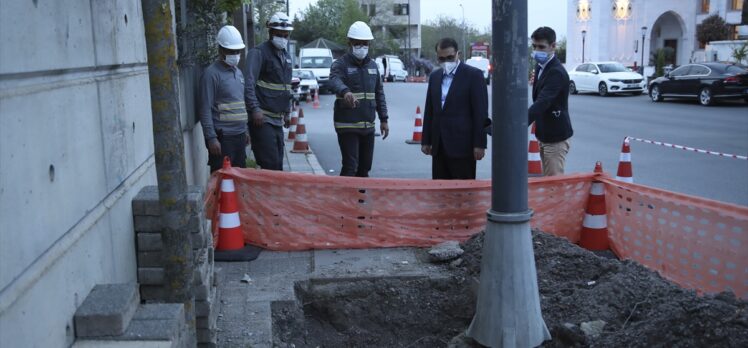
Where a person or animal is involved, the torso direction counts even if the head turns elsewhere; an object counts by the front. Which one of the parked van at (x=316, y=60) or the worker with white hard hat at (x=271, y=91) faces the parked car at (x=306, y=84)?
the parked van at (x=316, y=60)

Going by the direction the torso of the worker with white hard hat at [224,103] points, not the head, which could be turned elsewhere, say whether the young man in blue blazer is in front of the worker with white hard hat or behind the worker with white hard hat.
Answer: in front

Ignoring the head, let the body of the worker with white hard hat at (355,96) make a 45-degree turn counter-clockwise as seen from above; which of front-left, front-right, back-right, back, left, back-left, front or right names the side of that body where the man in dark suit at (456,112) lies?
front

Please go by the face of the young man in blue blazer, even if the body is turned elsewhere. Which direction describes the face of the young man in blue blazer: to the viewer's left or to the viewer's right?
to the viewer's left

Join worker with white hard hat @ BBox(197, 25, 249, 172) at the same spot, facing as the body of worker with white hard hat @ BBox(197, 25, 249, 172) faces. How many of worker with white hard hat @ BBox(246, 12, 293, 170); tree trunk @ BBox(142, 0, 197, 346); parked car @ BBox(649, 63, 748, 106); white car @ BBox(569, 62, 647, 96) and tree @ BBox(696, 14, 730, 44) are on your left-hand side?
4

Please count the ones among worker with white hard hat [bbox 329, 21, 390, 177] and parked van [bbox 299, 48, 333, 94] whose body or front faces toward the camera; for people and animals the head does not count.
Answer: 2

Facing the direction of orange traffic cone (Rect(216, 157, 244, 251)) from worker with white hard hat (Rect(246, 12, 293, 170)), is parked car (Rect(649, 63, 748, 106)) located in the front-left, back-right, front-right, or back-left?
back-left

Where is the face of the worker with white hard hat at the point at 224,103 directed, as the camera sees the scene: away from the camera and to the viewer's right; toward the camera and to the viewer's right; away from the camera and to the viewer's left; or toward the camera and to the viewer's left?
toward the camera and to the viewer's right

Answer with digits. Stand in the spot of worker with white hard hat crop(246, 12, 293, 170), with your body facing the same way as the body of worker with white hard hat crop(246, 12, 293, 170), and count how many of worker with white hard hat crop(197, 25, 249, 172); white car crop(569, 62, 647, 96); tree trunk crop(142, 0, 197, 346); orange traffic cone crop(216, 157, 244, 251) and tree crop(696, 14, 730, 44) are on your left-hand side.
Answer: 2

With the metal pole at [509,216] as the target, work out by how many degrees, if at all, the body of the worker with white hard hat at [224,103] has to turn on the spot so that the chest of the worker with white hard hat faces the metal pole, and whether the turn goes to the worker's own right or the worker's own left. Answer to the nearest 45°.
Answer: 0° — they already face it

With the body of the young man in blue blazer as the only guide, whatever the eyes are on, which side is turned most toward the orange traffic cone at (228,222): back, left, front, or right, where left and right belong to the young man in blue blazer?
front

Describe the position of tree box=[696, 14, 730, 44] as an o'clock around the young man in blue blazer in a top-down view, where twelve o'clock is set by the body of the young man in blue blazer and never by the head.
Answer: The tree is roughly at 5 o'clock from the young man in blue blazer.

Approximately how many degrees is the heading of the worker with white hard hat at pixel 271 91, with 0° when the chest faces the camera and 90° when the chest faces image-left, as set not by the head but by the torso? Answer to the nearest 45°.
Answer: approximately 315°

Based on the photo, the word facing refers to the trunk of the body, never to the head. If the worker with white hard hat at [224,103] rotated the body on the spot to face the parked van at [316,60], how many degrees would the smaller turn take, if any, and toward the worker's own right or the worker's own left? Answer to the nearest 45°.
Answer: approximately 135° to the worker's own left

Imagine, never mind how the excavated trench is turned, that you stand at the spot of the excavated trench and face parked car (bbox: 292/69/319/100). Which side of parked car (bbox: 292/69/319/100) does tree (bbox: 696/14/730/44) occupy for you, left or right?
right

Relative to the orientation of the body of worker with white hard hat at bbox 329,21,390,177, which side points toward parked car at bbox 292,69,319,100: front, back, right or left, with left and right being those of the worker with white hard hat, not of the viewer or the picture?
back
